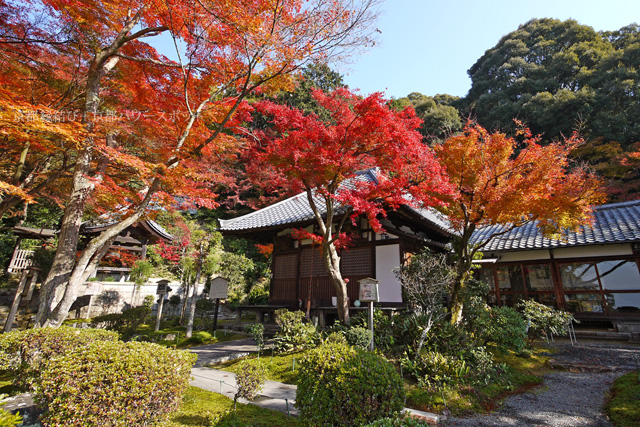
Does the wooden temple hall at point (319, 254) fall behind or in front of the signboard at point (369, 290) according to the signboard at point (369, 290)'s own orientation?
behind

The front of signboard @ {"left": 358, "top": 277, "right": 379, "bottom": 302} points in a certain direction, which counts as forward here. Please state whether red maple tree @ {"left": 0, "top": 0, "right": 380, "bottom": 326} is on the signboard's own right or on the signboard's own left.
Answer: on the signboard's own right

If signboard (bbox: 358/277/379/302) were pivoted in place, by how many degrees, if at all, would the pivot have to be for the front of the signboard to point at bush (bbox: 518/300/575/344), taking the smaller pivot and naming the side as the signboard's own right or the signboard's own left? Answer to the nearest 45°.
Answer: approximately 135° to the signboard's own left

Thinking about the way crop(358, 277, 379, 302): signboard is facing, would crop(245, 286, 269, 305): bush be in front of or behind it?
behind

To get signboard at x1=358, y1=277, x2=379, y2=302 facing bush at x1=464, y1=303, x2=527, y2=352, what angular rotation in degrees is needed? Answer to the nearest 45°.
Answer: approximately 135° to its left

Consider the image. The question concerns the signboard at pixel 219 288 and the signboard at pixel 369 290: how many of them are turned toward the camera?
2

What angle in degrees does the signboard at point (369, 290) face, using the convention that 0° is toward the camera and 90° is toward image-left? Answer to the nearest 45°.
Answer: approximately 0°

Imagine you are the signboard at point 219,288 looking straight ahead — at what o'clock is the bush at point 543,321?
The bush is roughly at 10 o'clock from the signboard.

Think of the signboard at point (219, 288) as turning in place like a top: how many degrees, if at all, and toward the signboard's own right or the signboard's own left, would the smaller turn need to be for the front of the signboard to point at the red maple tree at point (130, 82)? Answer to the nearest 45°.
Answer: approximately 45° to the signboard's own right
